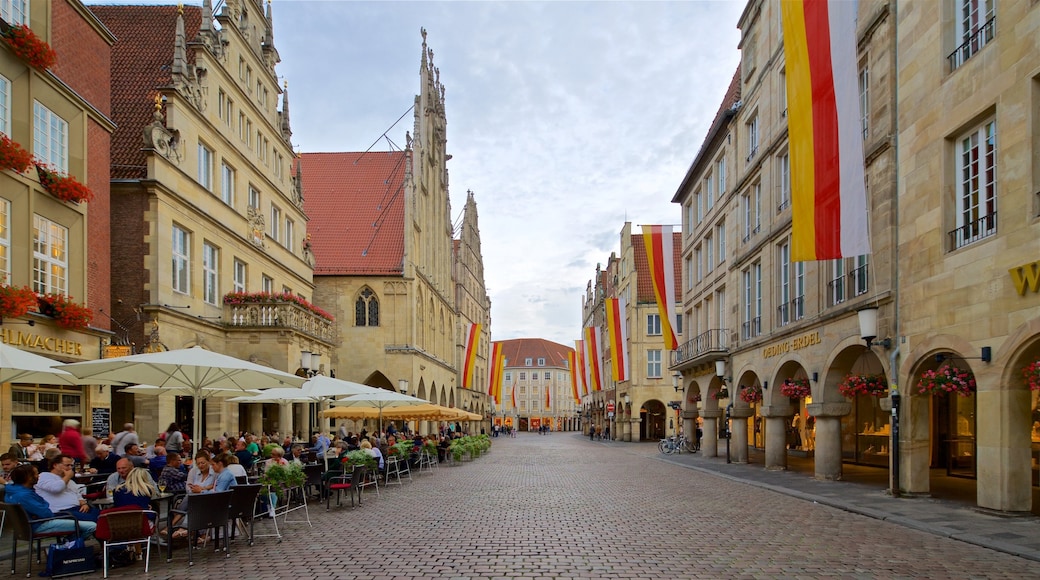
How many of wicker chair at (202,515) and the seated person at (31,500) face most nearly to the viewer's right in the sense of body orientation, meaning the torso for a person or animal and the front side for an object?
1

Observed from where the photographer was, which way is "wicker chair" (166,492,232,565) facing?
facing away from the viewer and to the left of the viewer

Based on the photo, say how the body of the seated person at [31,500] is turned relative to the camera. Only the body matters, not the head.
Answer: to the viewer's right

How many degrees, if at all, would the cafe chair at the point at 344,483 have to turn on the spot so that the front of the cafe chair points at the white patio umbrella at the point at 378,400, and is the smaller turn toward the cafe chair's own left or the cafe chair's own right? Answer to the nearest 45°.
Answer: approximately 90° to the cafe chair's own right

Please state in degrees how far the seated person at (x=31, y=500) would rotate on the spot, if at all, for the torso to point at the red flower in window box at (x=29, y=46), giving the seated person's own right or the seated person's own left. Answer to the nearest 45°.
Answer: approximately 90° to the seated person's own left

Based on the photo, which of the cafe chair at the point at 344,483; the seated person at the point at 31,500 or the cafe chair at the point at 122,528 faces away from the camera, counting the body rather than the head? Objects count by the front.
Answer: the cafe chair at the point at 122,528

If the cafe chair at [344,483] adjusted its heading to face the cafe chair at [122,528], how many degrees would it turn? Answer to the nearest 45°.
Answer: approximately 90° to its left

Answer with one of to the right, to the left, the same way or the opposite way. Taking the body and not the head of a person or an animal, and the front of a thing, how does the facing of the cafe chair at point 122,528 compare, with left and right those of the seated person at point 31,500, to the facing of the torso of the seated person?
to the left

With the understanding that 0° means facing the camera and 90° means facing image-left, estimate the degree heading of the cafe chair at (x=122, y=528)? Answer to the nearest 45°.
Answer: approximately 180°

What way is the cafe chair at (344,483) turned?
to the viewer's left

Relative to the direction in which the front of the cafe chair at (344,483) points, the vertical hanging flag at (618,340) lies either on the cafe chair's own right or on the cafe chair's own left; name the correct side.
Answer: on the cafe chair's own right
